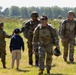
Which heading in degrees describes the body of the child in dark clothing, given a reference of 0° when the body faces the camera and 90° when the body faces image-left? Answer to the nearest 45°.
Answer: approximately 180°

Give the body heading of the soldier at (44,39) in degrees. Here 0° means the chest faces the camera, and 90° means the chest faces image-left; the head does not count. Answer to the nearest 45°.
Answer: approximately 0°

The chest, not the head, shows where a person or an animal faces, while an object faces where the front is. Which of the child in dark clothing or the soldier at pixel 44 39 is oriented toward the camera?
the soldier

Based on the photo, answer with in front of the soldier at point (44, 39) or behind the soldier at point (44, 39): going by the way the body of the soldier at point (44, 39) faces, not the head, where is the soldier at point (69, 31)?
behind

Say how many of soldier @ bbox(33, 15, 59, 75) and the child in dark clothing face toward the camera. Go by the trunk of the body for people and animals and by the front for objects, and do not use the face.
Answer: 1

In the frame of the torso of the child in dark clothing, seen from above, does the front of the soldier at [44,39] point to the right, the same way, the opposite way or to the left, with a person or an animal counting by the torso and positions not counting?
the opposite way

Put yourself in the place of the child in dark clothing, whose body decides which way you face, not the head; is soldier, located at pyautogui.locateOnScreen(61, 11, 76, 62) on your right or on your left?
on your right

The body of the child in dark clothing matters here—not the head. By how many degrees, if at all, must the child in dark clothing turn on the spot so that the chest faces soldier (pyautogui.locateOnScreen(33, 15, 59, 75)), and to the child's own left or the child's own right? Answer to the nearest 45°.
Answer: approximately 135° to the child's own right
